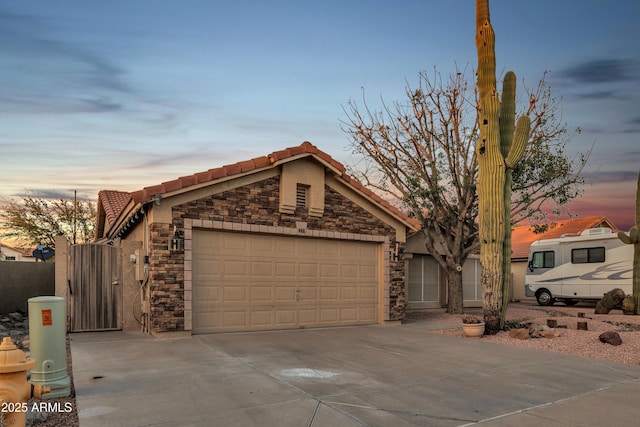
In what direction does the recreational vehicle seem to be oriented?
to the viewer's left

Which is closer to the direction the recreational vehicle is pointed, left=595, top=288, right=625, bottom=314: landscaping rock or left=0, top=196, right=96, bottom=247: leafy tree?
the leafy tree

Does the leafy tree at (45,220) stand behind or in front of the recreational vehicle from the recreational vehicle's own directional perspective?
in front

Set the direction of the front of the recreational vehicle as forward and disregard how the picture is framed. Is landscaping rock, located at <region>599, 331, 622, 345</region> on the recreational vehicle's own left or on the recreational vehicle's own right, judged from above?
on the recreational vehicle's own left

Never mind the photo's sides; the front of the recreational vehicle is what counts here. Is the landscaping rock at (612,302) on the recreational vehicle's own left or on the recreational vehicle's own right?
on the recreational vehicle's own left

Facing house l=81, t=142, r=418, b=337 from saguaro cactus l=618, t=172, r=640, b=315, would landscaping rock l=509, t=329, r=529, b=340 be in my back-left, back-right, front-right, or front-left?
front-left
